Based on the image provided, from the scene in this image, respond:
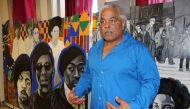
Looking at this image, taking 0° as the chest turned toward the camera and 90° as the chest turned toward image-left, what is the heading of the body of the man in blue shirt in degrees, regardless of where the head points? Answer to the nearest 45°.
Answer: approximately 45°
